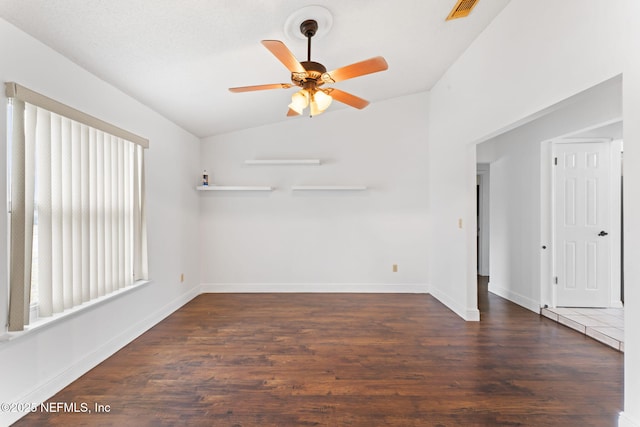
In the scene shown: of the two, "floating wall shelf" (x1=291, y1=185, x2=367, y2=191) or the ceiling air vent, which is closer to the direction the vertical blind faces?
the ceiling air vent

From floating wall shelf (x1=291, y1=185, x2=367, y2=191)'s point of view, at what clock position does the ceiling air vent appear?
The ceiling air vent is roughly at 11 o'clock from the floating wall shelf.

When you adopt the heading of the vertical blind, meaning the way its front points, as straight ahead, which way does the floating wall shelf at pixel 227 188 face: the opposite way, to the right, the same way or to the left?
to the right

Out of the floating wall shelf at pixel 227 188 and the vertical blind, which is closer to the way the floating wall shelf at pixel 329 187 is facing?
the vertical blind

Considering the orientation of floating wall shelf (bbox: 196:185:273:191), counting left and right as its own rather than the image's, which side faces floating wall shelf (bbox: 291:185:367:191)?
left

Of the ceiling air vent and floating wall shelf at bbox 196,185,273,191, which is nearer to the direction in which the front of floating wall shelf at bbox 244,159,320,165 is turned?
the ceiling air vent

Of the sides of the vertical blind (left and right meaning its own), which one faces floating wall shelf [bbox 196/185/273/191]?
left

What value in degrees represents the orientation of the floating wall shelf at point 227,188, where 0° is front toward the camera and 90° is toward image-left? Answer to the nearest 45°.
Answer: approximately 0°

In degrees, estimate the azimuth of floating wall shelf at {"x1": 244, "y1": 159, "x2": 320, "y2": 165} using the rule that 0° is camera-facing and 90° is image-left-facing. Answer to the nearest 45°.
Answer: approximately 0°

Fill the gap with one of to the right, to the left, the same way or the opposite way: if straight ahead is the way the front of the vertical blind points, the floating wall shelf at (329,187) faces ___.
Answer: to the right
